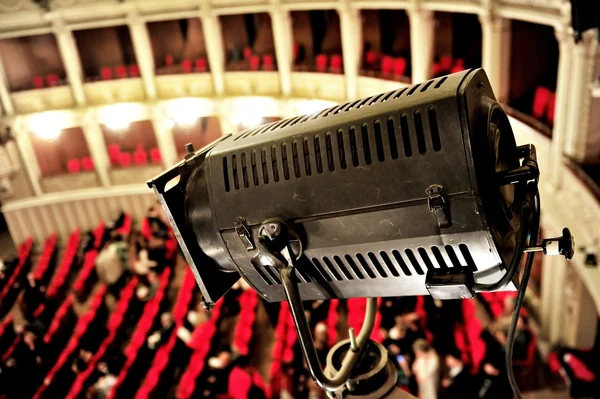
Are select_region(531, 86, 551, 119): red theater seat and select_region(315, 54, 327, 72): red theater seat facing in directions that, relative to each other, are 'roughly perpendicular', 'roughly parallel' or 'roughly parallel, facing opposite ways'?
roughly perpendicular

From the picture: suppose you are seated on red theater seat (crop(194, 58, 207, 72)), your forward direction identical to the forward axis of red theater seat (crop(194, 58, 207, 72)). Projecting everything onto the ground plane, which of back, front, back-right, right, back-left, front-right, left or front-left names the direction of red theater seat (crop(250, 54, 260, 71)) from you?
front-left

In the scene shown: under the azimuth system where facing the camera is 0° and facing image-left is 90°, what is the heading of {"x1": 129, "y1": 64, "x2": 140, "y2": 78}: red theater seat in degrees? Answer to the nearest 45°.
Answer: approximately 0°

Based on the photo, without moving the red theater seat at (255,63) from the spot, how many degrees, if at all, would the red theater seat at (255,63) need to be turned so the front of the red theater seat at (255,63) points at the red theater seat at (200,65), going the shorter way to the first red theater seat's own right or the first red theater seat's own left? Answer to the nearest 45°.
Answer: approximately 135° to the first red theater seat's own right

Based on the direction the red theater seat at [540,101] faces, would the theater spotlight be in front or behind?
in front

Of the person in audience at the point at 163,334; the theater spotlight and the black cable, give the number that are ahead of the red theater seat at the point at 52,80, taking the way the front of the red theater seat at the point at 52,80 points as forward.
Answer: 3

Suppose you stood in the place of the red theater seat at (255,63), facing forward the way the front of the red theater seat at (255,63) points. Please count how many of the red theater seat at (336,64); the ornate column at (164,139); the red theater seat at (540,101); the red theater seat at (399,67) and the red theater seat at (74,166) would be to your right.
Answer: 2

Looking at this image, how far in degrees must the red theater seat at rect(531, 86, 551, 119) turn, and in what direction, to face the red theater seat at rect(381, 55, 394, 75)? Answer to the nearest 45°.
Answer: approximately 90° to its right

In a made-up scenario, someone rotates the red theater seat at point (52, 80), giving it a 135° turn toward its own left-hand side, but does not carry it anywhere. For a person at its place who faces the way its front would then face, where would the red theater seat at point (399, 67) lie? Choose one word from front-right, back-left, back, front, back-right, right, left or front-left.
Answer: right

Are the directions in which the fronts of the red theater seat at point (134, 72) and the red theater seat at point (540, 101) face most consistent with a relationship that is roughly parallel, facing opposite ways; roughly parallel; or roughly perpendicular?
roughly perpendicular
